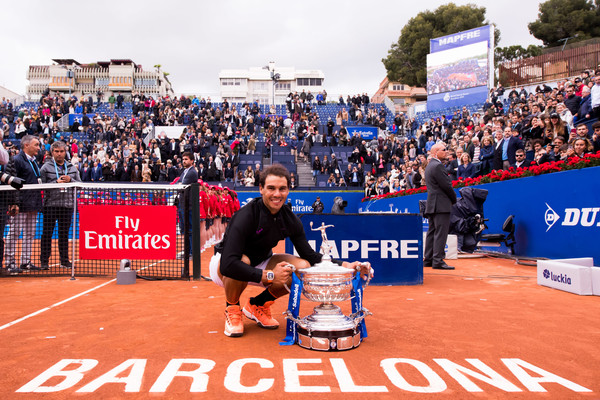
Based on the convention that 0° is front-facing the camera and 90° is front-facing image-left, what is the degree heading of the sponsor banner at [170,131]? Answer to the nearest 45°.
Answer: approximately 0°

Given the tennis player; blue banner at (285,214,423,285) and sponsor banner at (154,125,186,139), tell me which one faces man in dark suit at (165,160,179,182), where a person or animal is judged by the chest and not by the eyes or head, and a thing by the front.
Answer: the sponsor banner

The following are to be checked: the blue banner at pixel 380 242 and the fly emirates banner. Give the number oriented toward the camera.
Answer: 2

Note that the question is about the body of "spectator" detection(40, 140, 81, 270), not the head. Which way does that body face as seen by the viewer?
toward the camera

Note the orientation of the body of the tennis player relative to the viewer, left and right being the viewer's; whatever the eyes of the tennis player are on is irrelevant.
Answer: facing the viewer and to the right of the viewer

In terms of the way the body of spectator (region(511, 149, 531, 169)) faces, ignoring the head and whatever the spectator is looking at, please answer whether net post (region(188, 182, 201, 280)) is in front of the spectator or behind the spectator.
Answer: in front

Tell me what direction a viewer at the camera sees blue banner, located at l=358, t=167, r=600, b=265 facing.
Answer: facing the viewer and to the left of the viewer

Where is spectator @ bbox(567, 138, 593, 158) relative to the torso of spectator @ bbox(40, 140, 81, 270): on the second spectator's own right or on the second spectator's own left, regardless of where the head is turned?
on the second spectator's own left

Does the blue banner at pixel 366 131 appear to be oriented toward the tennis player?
yes

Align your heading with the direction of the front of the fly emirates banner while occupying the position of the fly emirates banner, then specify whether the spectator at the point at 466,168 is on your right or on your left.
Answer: on your left

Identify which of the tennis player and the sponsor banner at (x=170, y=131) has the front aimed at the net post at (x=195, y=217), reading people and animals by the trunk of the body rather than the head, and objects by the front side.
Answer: the sponsor banner

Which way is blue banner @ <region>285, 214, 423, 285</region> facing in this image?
toward the camera

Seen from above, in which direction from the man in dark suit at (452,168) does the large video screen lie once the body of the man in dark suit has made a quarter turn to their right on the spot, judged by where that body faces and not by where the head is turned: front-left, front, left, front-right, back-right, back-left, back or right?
front-right
